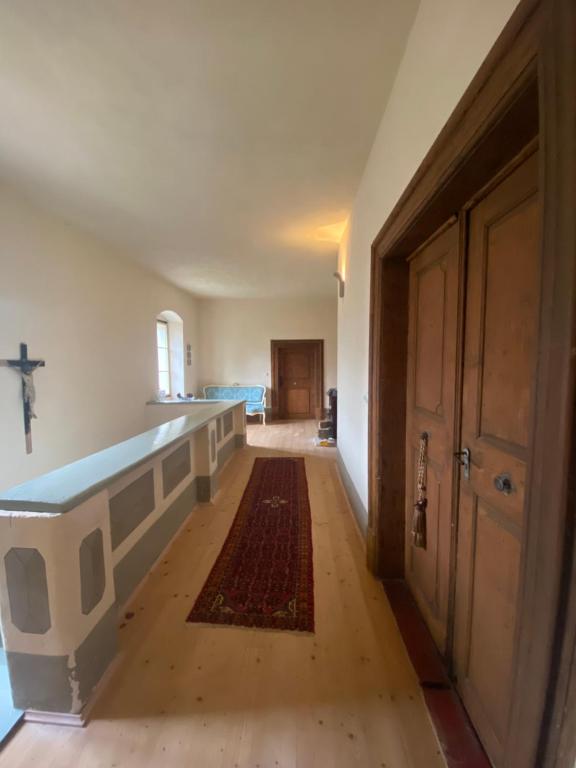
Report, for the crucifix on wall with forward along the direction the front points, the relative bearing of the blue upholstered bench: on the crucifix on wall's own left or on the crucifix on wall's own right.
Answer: on the crucifix on wall's own left

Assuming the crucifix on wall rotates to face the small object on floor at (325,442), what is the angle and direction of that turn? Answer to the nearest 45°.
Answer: approximately 45° to its left

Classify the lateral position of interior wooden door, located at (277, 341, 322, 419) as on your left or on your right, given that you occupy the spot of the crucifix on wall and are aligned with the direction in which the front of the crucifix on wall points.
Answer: on your left

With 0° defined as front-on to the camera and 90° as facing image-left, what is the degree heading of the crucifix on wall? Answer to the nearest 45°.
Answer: approximately 315°

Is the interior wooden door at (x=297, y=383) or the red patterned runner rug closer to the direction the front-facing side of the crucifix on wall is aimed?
the red patterned runner rug

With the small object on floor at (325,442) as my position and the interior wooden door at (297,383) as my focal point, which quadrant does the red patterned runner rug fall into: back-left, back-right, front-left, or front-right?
back-left

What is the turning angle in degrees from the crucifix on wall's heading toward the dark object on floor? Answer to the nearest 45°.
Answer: approximately 45° to its left
